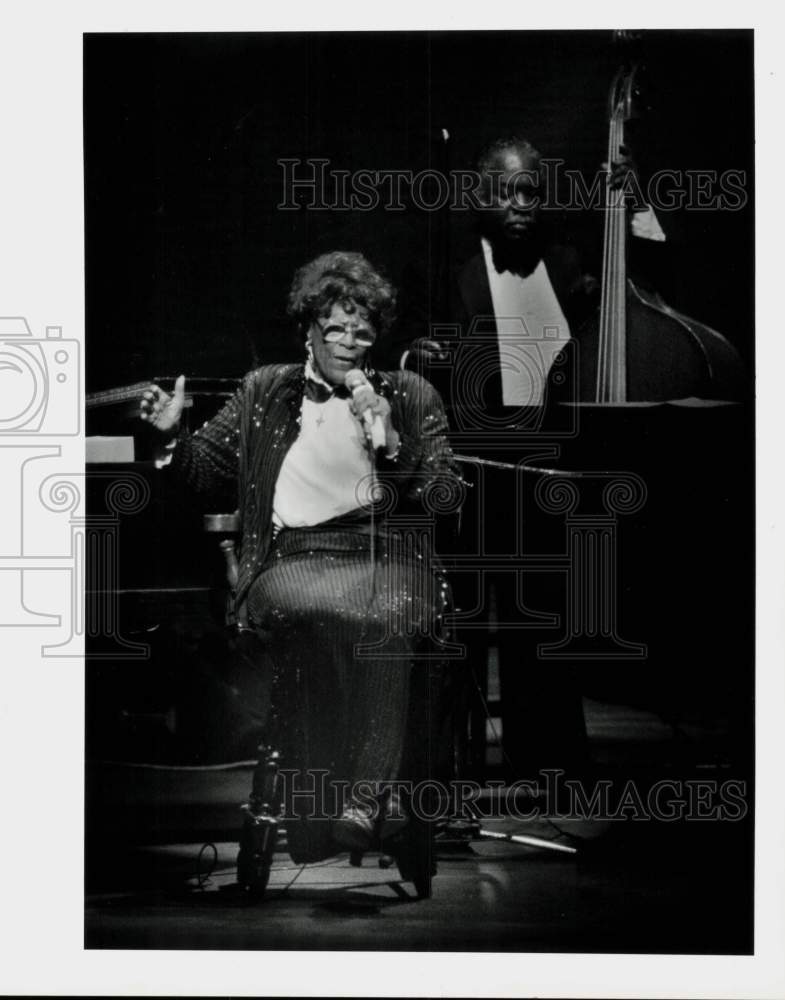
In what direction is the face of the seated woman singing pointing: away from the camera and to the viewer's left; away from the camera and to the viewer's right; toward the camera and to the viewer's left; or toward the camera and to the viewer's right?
toward the camera and to the viewer's right

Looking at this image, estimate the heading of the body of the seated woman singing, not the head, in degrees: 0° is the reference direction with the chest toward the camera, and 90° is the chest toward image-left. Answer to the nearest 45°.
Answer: approximately 0°
